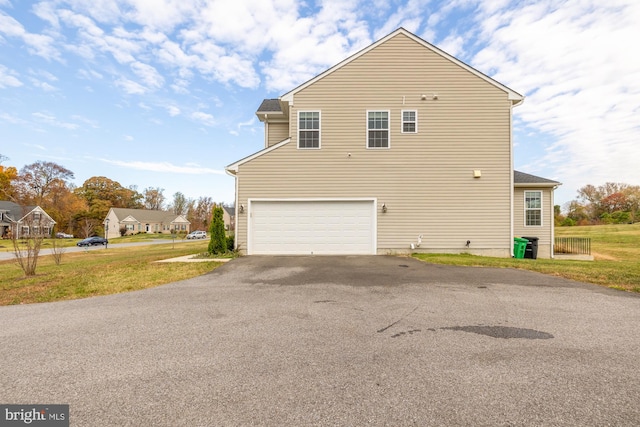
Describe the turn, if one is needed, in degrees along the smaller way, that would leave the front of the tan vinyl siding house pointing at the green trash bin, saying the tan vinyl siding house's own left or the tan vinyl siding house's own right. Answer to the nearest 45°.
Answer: approximately 180°

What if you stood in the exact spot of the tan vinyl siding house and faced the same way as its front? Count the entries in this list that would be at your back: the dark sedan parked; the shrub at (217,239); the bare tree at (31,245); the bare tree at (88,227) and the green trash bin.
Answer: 1

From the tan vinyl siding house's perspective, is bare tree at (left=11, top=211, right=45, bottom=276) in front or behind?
in front

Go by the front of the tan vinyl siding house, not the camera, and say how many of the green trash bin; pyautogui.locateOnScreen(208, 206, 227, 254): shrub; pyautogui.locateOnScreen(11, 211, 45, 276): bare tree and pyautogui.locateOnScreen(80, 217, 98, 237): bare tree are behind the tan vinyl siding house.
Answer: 1

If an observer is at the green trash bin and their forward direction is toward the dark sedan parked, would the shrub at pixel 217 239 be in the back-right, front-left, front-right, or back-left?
front-left

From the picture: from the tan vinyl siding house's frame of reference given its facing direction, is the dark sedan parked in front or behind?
in front

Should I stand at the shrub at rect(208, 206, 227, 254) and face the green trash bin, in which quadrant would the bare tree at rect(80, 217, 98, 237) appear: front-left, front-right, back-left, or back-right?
back-left

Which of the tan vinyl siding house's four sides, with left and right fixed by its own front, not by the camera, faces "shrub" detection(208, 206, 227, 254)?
front

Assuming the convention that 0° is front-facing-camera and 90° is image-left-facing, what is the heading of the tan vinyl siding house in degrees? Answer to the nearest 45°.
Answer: approximately 90°

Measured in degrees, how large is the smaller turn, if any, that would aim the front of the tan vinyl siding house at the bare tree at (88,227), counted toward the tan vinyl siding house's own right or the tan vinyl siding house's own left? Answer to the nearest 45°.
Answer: approximately 45° to the tan vinyl siding house's own right
